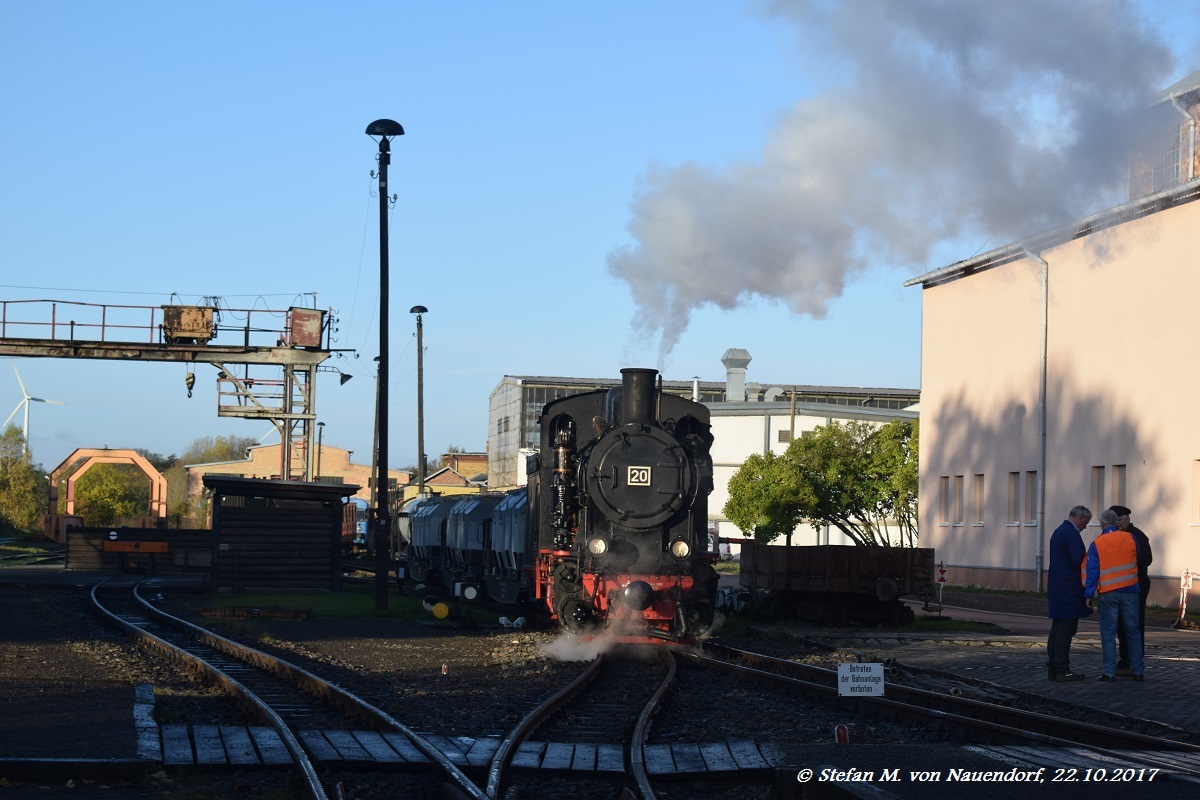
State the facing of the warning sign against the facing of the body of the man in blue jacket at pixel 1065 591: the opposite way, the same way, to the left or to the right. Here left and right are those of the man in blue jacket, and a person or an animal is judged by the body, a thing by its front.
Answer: to the right

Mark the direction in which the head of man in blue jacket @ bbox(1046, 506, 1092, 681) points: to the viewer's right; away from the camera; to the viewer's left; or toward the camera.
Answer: to the viewer's right

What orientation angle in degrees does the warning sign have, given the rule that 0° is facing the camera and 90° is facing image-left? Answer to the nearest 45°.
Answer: approximately 0°

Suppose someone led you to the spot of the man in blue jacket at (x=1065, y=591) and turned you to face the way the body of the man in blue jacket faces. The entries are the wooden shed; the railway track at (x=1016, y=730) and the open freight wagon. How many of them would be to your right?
1

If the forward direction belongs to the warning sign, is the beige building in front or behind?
behind

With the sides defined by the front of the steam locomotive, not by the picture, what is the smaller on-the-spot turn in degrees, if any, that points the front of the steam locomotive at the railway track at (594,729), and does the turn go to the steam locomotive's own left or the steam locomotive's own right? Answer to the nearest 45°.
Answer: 0° — it already faces it

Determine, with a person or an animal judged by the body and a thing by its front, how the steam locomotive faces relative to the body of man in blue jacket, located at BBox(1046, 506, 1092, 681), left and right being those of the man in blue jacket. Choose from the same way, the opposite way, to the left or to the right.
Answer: to the right

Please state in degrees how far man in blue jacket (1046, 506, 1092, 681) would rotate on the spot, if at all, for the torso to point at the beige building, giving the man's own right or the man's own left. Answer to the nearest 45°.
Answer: approximately 90° to the man's own left

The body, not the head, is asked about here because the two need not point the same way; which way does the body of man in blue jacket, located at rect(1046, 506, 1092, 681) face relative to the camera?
to the viewer's right
